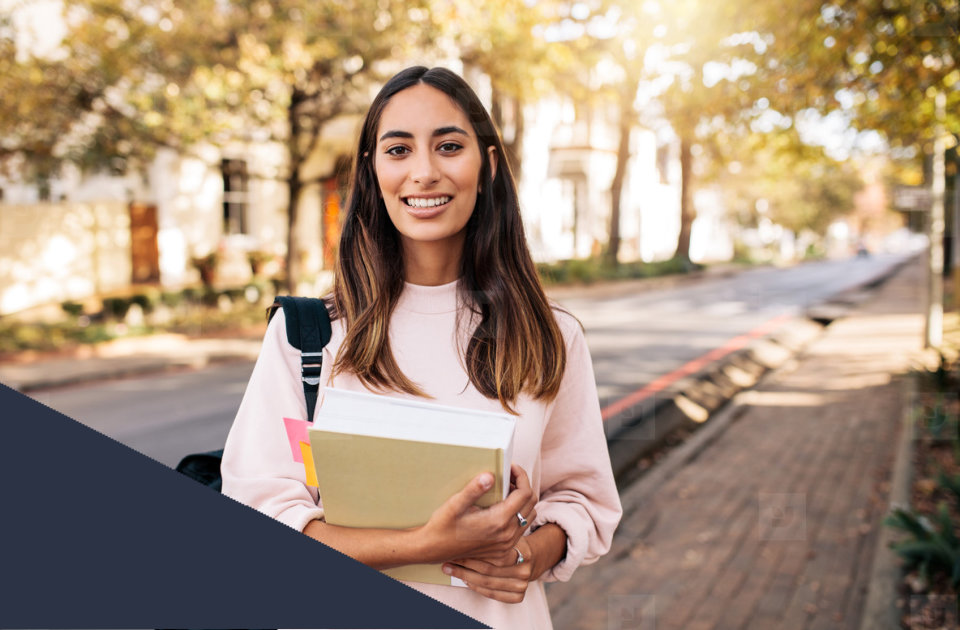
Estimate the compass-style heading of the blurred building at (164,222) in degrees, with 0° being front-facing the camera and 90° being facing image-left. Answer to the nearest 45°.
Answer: approximately 315°

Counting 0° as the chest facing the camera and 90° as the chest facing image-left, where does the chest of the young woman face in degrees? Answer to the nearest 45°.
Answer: approximately 0°

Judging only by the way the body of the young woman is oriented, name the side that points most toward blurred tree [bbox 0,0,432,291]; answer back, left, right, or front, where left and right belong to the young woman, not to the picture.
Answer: back

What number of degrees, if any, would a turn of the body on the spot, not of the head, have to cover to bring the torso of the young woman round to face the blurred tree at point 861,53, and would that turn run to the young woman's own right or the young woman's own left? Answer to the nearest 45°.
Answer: approximately 135° to the young woman's own left

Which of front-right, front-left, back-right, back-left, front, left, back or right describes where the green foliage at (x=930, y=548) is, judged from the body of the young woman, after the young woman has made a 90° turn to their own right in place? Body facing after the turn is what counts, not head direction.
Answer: back-right

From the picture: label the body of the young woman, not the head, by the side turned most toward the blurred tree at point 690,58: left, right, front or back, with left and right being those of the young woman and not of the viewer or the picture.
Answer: back
